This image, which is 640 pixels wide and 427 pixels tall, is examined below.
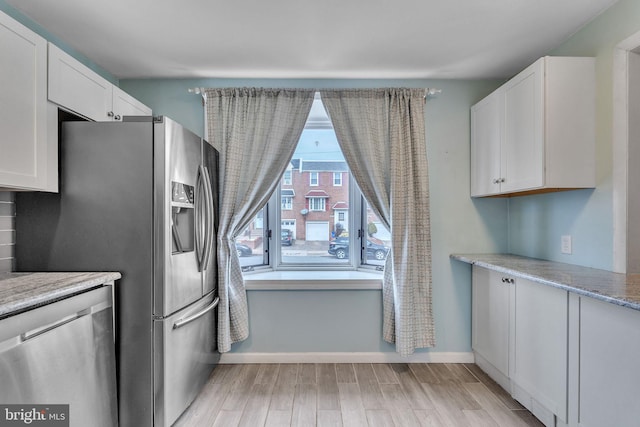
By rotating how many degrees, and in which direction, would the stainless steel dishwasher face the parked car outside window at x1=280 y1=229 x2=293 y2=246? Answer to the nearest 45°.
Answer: approximately 90° to its left

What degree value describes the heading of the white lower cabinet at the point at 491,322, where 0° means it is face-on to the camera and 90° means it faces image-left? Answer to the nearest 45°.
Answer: approximately 45°

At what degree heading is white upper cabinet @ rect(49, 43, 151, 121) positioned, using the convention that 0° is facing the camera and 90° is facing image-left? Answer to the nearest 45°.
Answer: approximately 315°

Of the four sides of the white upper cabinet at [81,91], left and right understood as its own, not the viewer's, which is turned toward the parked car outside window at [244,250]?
left

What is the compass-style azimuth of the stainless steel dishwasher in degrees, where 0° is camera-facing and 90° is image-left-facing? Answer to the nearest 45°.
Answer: approximately 315°
